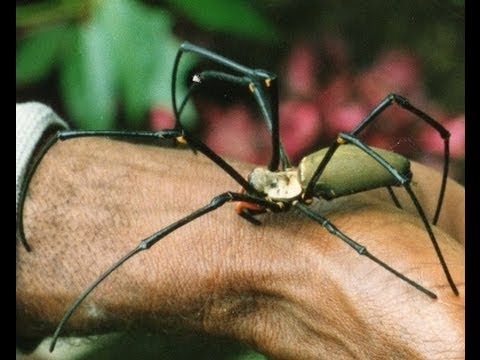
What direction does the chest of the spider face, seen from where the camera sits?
to the viewer's left
